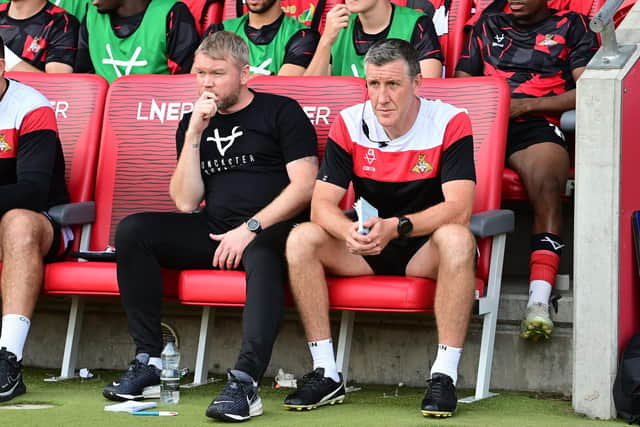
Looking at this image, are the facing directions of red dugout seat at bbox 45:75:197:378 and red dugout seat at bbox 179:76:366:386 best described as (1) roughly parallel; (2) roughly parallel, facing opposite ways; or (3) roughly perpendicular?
roughly parallel

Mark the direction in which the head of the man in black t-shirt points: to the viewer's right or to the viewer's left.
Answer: to the viewer's left

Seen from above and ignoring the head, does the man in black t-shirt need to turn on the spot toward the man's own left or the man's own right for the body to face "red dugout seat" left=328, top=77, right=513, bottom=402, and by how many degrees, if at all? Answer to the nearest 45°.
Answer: approximately 135° to the man's own left

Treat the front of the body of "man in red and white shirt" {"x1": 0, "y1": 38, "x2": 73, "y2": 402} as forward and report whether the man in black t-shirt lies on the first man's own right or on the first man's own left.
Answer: on the first man's own left

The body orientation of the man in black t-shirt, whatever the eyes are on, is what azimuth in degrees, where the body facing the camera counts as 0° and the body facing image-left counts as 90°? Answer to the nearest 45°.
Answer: approximately 45°

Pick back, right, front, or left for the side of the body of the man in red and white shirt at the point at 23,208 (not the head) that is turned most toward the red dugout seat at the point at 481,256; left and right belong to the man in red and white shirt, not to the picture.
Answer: left

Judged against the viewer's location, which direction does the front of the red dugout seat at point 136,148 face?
facing the viewer and to the left of the viewer

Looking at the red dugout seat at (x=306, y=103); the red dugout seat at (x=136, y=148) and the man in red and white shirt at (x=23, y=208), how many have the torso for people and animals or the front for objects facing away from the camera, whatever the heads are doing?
0

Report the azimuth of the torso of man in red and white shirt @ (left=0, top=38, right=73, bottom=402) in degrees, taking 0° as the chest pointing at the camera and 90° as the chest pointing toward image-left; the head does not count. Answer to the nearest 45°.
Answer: approximately 45°

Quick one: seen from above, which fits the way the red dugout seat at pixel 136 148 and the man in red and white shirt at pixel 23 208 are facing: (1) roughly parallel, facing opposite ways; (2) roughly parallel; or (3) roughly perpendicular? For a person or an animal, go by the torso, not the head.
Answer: roughly parallel

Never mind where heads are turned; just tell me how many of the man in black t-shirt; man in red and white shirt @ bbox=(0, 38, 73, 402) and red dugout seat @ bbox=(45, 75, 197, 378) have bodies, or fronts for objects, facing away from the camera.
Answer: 0
